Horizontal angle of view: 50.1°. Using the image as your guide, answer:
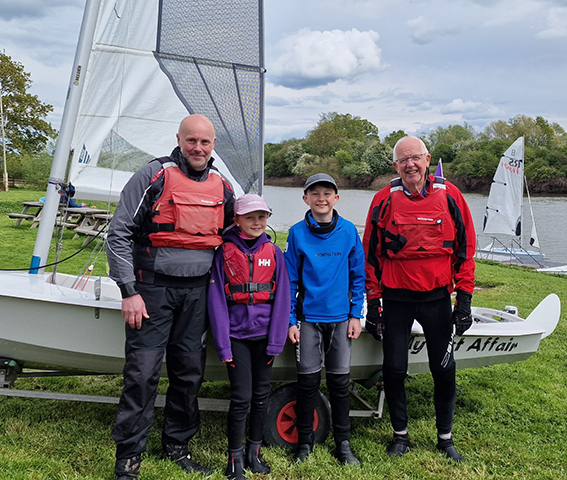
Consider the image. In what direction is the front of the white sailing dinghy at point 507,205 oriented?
to the viewer's right

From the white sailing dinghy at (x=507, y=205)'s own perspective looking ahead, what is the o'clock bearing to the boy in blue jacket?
The boy in blue jacket is roughly at 3 o'clock from the white sailing dinghy.

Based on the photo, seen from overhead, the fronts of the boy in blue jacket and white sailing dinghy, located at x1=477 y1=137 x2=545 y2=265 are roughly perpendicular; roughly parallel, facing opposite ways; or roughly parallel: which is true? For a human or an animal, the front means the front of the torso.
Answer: roughly perpendicular

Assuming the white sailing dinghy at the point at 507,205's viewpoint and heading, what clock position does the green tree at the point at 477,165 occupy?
The green tree is roughly at 9 o'clock from the white sailing dinghy.

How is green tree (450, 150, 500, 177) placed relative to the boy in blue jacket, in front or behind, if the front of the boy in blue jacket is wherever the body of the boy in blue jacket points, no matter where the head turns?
behind

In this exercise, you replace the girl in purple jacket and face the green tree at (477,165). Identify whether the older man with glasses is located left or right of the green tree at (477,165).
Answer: right

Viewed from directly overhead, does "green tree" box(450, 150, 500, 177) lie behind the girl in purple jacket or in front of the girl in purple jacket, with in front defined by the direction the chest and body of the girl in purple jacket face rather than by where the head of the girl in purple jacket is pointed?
behind

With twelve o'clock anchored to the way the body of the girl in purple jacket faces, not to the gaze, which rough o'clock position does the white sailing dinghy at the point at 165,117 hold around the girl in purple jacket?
The white sailing dinghy is roughly at 5 o'clock from the girl in purple jacket.
